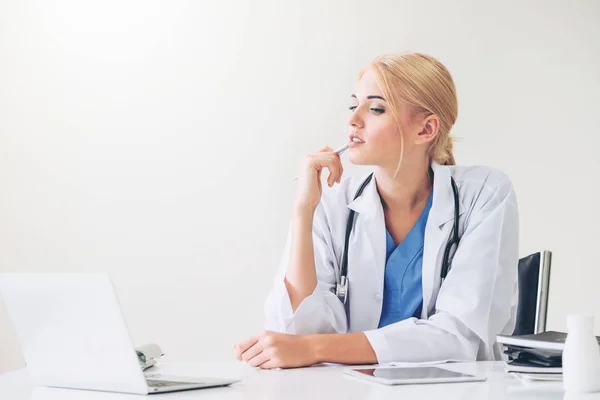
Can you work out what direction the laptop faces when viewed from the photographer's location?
facing away from the viewer and to the right of the viewer

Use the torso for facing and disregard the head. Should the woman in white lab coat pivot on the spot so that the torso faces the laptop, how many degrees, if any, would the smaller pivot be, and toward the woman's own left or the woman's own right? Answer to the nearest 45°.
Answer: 0° — they already face it

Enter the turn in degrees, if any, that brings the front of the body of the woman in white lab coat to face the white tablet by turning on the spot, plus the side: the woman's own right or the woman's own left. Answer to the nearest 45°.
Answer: approximately 45° to the woman's own left

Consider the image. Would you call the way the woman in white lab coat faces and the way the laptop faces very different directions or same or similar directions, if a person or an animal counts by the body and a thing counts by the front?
very different directions
